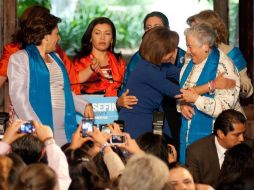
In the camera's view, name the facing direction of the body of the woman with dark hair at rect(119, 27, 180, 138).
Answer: to the viewer's right

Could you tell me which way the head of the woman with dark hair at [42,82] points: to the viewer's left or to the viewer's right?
to the viewer's right

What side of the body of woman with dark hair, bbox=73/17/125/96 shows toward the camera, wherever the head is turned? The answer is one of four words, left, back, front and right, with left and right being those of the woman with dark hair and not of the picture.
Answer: front

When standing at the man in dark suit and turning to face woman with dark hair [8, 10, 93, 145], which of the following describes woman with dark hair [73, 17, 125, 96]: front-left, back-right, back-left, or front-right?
front-right

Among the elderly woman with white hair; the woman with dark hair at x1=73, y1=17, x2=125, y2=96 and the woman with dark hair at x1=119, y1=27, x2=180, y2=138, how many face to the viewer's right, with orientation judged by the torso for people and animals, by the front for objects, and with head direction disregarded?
1

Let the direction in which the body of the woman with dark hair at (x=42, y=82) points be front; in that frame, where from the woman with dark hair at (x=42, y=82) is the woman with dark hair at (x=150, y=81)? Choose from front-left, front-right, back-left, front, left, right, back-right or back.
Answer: front-left

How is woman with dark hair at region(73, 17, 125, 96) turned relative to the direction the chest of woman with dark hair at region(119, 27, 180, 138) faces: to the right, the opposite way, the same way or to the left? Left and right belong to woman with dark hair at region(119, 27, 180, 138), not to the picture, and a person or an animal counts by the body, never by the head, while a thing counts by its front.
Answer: to the right

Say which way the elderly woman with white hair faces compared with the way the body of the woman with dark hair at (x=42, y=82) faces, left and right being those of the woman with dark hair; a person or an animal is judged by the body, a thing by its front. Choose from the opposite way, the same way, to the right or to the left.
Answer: to the right

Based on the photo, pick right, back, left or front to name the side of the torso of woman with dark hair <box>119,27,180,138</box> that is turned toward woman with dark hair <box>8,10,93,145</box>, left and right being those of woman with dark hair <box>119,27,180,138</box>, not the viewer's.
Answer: back

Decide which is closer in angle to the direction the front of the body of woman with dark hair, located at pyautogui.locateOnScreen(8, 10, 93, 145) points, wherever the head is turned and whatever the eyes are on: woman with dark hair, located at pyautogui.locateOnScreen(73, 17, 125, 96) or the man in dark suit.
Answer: the man in dark suit

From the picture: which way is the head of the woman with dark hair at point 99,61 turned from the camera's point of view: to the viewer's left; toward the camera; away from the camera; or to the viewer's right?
toward the camera

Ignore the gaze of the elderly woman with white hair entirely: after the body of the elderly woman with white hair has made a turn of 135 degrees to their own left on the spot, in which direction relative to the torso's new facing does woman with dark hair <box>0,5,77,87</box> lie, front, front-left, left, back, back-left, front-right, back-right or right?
back

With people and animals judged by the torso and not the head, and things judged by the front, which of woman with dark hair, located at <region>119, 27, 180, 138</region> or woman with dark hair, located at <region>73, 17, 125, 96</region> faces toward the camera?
woman with dark hair, located at <region>73, 17, 125, 96</region>

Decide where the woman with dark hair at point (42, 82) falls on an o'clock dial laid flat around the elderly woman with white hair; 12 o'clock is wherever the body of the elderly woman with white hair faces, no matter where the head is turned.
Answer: The woman with dark hair is roughly at 1 o'clock from the elderly woman with white hair.

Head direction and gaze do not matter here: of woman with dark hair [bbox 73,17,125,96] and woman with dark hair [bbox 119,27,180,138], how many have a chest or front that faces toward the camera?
1

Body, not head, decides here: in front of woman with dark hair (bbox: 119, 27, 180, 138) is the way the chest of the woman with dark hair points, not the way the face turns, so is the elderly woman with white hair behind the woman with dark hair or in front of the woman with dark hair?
in front

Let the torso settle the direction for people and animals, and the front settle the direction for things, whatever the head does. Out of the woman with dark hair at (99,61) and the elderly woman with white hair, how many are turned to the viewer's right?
0

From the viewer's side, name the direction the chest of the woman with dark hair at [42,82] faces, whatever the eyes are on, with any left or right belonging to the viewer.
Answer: facing the viewer and to the right of the viewer
